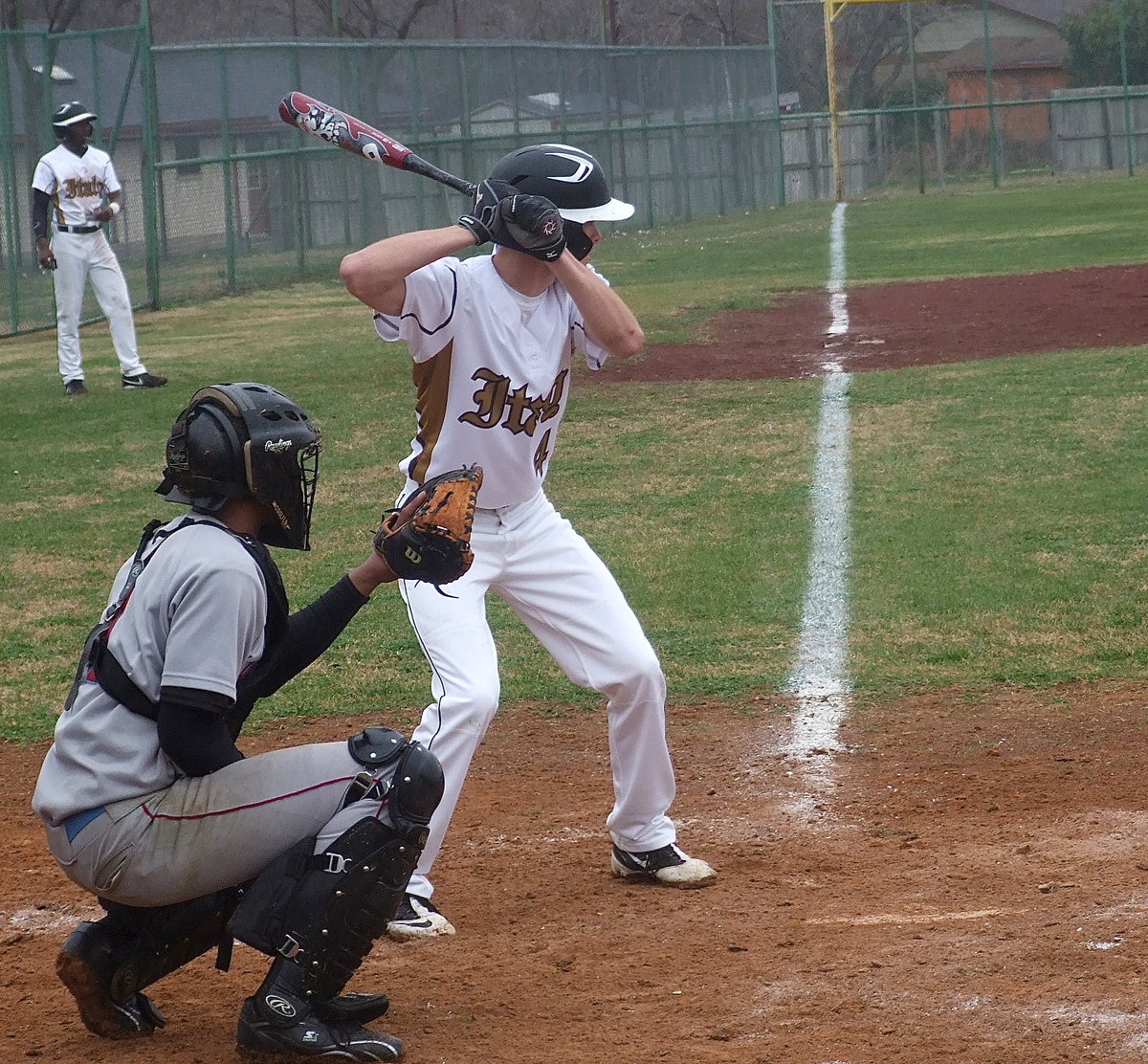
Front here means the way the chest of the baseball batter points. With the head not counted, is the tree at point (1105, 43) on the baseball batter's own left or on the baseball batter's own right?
on the baseball batter's own left

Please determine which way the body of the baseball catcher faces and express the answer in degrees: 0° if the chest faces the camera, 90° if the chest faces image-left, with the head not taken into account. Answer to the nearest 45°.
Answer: approximately 270°

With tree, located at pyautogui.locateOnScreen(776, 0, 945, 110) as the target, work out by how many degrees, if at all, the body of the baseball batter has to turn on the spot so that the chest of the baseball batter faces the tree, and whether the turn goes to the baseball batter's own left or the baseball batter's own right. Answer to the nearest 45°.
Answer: approximately 135° to the baseball batter's own left

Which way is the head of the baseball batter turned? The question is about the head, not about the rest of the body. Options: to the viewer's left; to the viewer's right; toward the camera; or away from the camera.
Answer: to the viewer's right

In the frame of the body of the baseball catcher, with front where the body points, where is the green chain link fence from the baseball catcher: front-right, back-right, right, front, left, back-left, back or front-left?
left

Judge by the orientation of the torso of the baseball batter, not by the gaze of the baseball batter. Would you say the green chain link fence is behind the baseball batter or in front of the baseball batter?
behind
